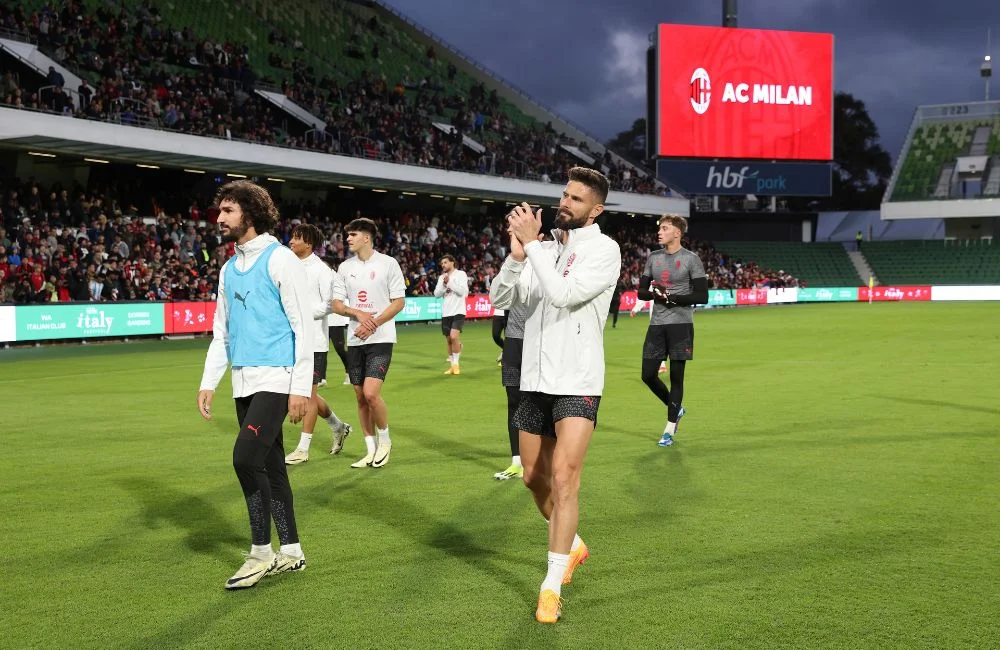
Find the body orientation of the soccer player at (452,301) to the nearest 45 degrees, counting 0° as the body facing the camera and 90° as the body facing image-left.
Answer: approximately 45°

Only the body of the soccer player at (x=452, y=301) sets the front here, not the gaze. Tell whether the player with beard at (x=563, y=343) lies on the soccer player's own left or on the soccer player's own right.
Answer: on the soccer player's own left

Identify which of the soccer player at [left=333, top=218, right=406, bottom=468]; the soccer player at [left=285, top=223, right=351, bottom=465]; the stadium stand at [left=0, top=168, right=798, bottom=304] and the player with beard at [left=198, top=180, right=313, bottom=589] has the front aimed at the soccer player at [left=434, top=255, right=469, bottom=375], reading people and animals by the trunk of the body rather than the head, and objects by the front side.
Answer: the stadium stand

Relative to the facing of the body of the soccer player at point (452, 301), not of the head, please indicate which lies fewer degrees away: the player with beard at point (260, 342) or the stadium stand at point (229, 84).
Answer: the player with beard

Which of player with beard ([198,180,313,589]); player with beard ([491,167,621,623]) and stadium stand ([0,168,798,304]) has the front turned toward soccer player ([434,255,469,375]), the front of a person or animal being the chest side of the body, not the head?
the stadium stand

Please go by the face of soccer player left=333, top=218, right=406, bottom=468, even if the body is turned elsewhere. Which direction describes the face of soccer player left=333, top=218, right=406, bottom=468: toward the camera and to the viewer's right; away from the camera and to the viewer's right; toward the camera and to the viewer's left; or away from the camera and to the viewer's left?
toward the camera and to the viewer's left

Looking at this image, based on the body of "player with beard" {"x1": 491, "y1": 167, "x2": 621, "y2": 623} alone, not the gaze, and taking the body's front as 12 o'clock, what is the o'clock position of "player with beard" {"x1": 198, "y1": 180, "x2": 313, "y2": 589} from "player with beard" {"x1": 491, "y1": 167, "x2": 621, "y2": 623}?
"player with beard" {"x1": 198, "y1": 180, "x2": 313, "y2": 589} is roughly at 2 o'clock from "player with beard" {"x1": 491, "y1": 167, "x2": 621, "y2": 623}.

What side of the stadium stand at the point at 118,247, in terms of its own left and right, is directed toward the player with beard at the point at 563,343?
front

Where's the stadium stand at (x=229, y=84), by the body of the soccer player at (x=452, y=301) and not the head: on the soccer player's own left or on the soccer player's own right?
on the soccer player's own right

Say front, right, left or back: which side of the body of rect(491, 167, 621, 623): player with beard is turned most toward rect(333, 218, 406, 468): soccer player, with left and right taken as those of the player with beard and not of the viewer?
right
